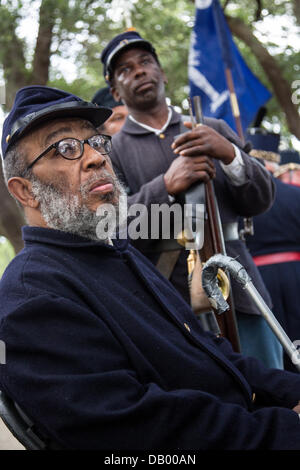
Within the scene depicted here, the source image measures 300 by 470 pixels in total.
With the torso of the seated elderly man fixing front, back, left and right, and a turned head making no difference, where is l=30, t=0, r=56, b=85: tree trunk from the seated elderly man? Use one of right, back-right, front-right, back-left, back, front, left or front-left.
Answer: back-left

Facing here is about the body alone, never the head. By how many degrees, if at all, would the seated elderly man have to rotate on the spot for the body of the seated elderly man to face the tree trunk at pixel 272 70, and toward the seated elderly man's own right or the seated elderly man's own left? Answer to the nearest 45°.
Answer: approximately 135° to the seated elderly man's own left

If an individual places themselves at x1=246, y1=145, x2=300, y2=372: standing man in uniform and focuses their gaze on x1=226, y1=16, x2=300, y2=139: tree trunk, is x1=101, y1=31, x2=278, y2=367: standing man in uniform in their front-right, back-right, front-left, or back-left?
back-left

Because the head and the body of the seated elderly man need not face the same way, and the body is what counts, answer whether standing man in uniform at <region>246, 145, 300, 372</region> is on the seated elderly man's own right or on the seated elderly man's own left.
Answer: on the seated elderly man's own left

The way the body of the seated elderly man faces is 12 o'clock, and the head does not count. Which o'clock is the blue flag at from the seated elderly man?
The blue flag is roughly at 8 o'clock from the seated elderly man.

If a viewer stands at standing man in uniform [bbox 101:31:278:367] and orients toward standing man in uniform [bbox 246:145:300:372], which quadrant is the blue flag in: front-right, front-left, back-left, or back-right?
front-left

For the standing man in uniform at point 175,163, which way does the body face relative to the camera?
toward the camera

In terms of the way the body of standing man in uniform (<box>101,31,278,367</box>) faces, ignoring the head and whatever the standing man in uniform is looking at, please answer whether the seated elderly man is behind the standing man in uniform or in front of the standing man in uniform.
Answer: in front

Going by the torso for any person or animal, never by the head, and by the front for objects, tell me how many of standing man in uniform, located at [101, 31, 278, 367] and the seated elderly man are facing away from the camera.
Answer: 0

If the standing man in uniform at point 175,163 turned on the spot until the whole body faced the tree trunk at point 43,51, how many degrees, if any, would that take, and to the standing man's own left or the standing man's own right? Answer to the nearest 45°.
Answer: approximately 180°

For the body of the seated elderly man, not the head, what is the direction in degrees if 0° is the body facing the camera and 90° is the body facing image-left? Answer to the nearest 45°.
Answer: approximately 315°

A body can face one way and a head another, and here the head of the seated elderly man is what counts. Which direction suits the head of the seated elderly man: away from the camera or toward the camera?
toward the camera

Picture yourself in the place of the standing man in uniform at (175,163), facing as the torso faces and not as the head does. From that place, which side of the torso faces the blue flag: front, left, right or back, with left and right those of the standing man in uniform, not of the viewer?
back

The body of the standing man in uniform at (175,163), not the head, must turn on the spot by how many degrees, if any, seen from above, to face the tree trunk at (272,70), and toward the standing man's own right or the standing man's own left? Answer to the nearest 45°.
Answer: approximately 180°
